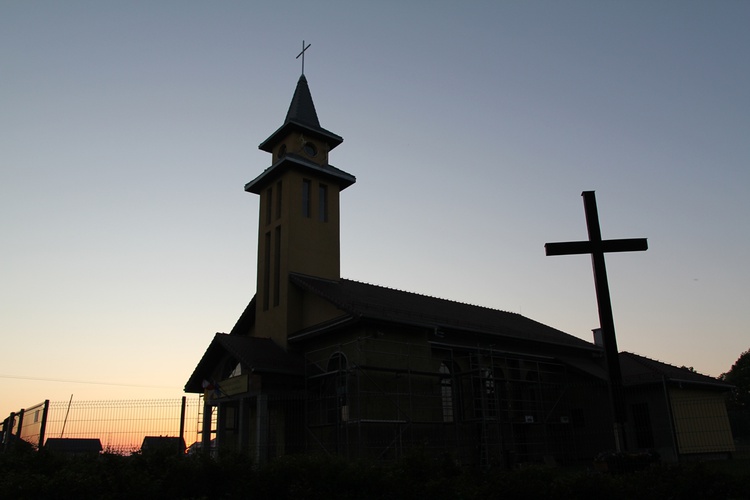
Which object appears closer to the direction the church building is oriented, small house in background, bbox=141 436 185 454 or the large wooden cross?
the small house in background

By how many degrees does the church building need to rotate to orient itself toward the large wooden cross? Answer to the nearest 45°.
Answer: approximately 90° to its left

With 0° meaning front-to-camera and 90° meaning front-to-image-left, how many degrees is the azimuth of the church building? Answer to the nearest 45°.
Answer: approximately 45°

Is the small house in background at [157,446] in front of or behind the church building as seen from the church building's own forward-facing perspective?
in front
